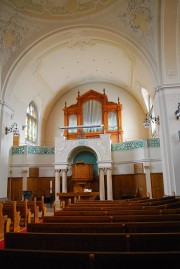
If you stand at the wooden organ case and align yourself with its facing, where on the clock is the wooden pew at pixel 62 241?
The wooden pew is roughly at 12 o'clock from the wooden organ case.

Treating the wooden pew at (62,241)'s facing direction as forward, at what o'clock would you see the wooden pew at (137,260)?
the wooden pew at (137,260) is roughly at 5 o'clock from the wooden pew at (62,241).

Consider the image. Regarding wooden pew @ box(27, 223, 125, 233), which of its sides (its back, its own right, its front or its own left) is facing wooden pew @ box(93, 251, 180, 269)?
back

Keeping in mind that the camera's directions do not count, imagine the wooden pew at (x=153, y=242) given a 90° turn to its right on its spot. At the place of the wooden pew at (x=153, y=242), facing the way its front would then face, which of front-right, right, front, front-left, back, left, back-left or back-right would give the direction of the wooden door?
left

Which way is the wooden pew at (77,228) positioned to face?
away from the camera

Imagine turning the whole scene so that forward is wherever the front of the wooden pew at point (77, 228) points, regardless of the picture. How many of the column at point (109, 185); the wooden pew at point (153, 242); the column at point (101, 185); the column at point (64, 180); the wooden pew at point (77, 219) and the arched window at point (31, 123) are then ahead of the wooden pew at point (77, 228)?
5

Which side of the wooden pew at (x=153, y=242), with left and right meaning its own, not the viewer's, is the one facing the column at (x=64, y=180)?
front

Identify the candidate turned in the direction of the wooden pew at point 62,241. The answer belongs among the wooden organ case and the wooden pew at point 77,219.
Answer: the wooden organ case

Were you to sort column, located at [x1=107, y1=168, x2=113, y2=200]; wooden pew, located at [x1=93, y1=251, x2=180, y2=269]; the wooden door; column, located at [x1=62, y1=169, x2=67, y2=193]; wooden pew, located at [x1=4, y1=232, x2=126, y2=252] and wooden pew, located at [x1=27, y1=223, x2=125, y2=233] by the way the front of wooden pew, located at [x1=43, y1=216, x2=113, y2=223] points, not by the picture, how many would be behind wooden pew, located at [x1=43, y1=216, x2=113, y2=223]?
3

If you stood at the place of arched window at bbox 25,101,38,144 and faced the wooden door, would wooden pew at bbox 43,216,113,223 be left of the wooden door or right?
right

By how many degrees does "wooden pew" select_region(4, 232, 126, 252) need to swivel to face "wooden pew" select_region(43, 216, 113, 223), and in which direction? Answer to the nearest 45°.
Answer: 0° — it already faces it

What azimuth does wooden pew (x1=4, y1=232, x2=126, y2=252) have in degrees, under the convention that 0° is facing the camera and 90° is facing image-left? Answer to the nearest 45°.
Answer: approximately 180°

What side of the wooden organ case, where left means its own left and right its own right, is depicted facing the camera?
front

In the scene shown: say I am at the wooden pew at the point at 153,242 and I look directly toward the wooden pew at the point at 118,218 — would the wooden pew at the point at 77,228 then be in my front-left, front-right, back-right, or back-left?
front-left

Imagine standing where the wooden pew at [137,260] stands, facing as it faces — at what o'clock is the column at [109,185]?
The column is roughly at 12 o'clock from the wooden pew.

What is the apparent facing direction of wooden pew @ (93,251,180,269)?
away from the camera

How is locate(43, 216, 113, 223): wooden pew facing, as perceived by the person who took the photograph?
facing away from the viewer

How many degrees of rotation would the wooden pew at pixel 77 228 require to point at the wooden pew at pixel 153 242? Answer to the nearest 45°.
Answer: approximately 135° to its right

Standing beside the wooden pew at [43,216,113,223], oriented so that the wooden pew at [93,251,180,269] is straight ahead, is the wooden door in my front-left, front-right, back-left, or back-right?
back-left

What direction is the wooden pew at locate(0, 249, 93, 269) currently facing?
away from the camera

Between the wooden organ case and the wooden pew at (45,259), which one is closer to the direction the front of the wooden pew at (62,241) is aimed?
the wooden organ case

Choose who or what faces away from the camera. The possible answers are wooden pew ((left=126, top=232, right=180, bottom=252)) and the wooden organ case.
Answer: the wooden pew
